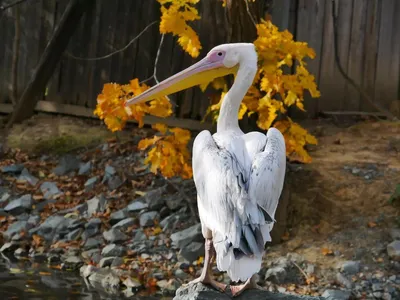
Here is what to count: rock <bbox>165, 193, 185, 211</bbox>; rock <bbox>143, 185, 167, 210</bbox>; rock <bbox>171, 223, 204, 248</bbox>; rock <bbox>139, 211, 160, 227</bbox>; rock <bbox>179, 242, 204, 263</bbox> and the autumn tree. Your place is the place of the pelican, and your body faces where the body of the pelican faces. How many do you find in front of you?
6

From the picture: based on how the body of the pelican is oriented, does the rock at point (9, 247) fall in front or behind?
in front

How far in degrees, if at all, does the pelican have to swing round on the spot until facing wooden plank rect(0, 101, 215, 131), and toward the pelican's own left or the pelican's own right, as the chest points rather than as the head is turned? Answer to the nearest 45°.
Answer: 0° — it already faces it

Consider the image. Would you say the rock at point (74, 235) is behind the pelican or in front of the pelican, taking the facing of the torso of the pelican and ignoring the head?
in front

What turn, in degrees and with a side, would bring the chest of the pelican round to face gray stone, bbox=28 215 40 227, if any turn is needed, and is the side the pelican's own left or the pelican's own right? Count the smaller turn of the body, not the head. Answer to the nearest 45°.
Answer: approximately 45° to the pelican's own left

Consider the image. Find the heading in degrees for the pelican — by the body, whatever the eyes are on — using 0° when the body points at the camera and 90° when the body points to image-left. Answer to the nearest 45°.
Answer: approximately 180°

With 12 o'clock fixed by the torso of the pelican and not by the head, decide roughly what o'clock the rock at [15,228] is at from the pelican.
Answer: The rock is roughly at 11 o'clock from the pelican.

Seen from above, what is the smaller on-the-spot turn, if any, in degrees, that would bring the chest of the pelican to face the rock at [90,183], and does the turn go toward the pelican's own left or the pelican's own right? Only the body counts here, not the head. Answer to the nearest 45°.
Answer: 0° — it already faces it

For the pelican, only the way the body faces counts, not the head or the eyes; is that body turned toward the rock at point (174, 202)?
yes

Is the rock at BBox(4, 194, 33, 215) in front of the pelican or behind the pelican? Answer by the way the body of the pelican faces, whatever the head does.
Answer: in front

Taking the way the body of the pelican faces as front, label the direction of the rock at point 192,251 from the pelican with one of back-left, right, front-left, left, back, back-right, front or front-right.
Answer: front
